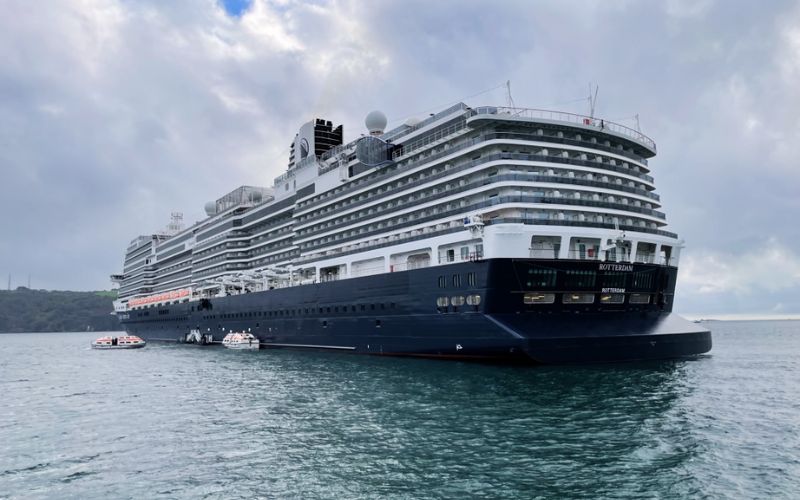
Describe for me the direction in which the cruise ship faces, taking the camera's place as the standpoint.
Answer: facing away from the viewer and to the left of the viewer
